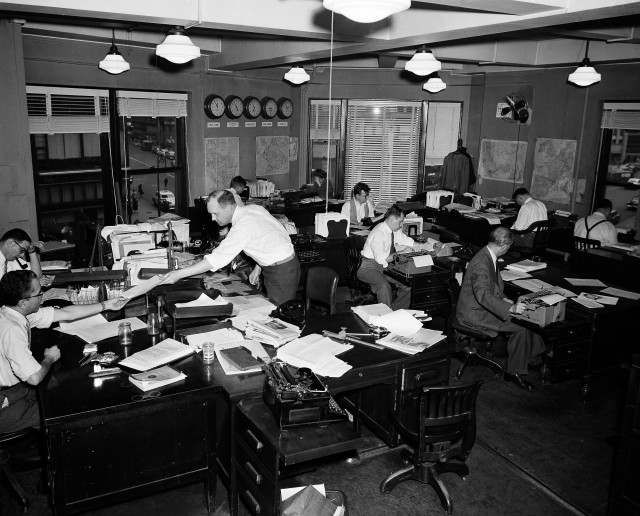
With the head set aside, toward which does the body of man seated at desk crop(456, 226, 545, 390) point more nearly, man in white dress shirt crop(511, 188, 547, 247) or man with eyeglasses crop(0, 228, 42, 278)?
the man in white dress shirt

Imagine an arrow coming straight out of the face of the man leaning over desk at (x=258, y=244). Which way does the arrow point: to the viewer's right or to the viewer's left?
to the viewer's left

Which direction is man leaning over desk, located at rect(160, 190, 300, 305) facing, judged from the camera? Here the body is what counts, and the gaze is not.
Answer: to the viewer's left

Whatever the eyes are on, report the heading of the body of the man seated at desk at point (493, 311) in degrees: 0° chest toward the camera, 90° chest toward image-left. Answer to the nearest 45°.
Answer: approximately 270°

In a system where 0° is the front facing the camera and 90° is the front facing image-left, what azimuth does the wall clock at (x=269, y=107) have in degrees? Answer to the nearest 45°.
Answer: approximately 315°

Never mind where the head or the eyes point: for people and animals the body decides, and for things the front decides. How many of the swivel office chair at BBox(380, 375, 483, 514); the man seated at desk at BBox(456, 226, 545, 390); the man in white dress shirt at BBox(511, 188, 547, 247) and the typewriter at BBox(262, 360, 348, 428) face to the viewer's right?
2

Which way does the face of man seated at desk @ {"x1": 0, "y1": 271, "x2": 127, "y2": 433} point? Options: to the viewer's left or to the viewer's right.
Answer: to the viewer's right

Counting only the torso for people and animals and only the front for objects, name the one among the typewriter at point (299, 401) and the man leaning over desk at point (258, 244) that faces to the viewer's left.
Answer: the man leaning over desk

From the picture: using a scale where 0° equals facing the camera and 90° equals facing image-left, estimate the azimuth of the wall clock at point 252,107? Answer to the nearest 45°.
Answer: approximately 315°

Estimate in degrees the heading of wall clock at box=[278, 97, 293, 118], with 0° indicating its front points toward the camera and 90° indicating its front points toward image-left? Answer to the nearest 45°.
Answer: approximately 315°

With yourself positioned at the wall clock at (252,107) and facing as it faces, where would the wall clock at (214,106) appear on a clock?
the wall clock at (214,106) is roughly at 3 o'clock from the wall clock at (252,107).

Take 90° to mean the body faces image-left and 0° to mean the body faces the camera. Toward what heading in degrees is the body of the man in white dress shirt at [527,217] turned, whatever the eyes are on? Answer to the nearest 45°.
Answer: approximately 90°

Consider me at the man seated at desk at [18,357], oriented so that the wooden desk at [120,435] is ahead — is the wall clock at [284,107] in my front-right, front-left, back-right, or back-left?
back-left

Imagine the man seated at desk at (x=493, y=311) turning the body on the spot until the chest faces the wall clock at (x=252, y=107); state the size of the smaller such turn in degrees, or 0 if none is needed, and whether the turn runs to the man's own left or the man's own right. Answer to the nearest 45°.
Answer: approximately 135° to the man's own left

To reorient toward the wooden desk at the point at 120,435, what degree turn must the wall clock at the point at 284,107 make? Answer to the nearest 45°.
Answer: approximately 45° to its right

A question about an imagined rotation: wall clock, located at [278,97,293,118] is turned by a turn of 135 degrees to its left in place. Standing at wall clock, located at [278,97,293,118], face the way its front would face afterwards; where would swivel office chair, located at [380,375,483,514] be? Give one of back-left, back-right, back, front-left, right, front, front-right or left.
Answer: back
